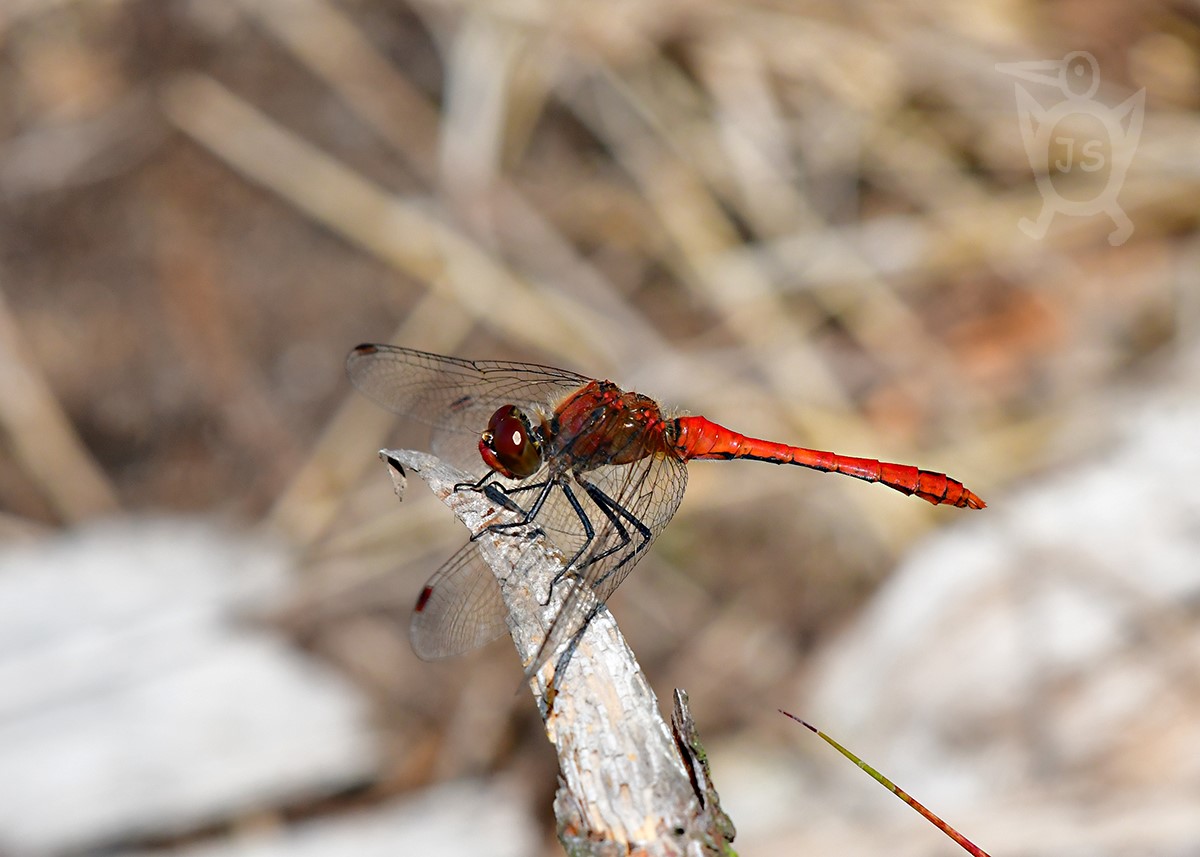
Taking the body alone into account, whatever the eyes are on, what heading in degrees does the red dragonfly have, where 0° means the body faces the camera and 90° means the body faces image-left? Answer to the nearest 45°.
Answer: approximately 90°

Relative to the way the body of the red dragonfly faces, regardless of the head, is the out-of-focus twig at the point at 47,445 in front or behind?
in front

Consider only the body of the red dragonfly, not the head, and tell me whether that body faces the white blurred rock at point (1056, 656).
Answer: no

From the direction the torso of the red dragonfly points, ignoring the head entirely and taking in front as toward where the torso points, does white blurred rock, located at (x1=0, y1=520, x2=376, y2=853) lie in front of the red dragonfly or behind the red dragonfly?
in front

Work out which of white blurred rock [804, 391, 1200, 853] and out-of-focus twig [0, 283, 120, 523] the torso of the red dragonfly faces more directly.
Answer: the out-of-focus twig
